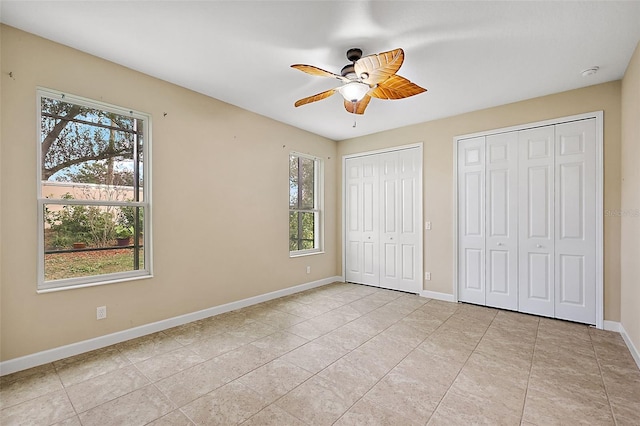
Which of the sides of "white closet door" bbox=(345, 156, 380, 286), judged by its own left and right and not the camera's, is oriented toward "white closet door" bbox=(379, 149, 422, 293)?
left

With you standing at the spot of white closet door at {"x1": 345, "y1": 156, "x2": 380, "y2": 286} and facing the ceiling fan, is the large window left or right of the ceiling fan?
right

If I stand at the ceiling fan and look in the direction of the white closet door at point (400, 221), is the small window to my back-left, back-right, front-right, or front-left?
front-left

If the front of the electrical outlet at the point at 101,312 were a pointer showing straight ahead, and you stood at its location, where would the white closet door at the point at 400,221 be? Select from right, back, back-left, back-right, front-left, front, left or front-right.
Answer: left

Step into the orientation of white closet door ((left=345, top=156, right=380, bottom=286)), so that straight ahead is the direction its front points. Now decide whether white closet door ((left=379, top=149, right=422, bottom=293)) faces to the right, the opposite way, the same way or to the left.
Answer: the same way

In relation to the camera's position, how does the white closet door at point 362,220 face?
facing the viewer and to the left of the viewer

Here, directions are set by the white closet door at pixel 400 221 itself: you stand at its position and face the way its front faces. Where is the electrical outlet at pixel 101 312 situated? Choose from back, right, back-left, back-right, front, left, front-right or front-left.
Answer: front

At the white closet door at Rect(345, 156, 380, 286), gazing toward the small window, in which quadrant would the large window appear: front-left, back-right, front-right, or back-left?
front-left

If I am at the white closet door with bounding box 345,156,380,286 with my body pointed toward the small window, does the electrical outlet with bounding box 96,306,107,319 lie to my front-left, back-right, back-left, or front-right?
front-left

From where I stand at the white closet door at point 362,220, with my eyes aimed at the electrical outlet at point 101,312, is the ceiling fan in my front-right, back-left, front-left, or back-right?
front-left

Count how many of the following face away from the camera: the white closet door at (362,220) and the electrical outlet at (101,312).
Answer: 0

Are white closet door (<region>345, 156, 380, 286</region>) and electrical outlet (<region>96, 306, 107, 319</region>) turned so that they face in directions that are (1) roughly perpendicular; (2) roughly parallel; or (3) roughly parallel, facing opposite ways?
roughly perpendicular

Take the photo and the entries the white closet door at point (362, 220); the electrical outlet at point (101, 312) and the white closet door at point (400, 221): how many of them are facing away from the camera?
0
